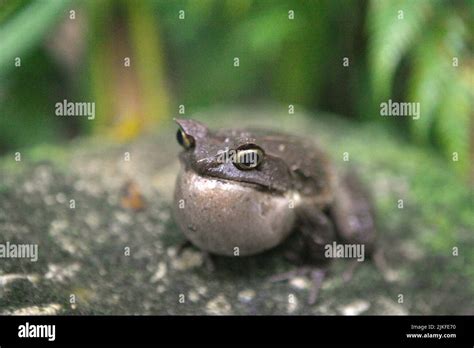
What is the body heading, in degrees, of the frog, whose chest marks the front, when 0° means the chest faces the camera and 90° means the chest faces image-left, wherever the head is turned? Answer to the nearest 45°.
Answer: approximately 45°
